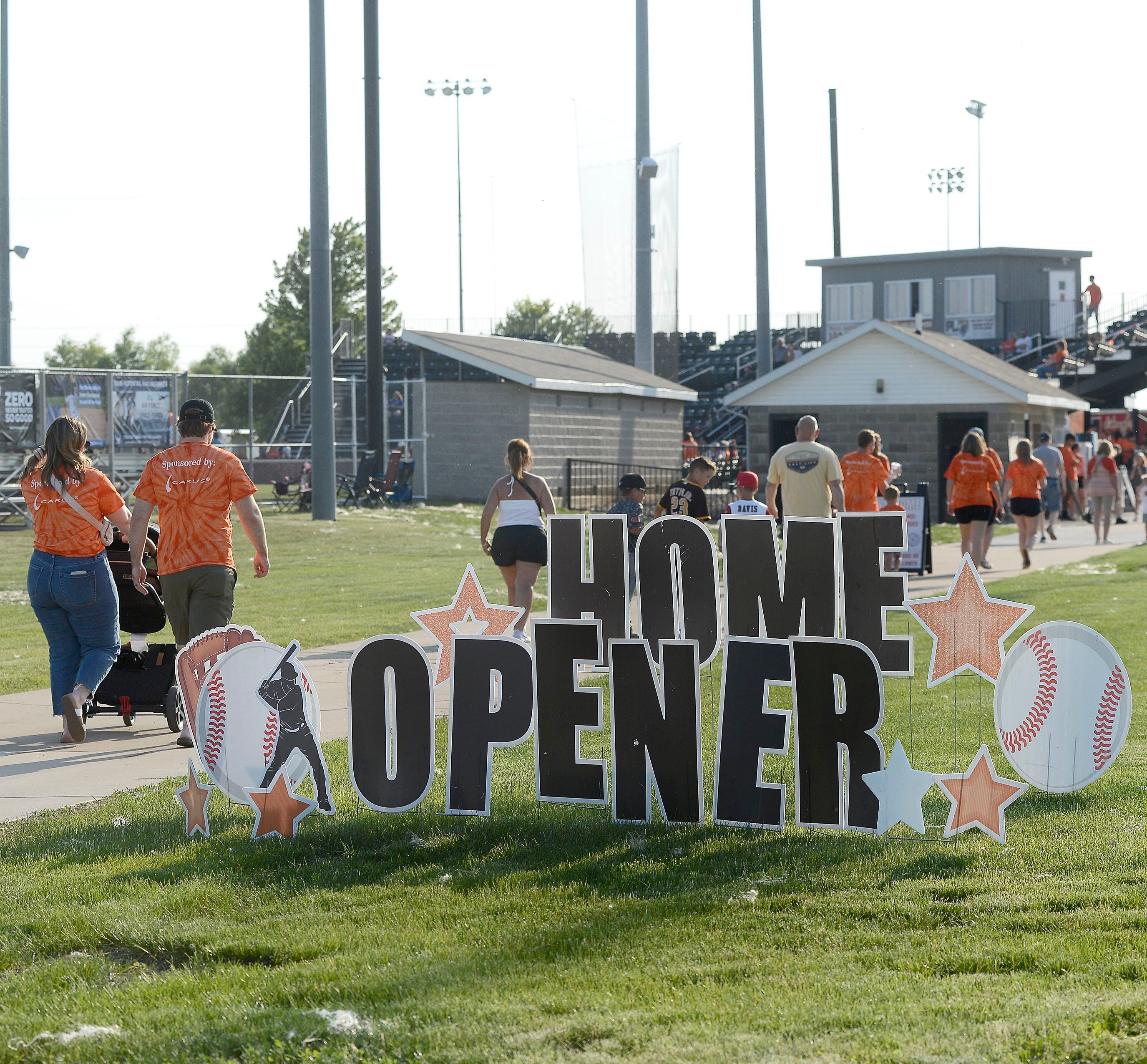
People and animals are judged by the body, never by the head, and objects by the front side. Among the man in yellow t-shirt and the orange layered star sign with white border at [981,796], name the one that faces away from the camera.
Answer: the man in yellow t-shirt

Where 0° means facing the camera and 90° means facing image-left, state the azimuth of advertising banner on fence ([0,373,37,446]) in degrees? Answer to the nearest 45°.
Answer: approximately 0°

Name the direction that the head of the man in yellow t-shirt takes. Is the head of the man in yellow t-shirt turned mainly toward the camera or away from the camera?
away from the camera

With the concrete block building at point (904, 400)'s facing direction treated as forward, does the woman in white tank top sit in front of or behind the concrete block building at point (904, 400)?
in front

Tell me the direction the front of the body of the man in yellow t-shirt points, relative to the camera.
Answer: away from the camera

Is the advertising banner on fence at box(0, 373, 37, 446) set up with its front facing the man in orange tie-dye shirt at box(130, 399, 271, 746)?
yes

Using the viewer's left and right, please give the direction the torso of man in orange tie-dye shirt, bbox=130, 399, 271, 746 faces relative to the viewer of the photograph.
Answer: facing away from the viewer

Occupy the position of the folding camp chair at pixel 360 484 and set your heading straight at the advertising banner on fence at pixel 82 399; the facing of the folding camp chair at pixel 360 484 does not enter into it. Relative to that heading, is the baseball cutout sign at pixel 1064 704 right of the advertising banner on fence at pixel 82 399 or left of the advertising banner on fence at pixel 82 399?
left

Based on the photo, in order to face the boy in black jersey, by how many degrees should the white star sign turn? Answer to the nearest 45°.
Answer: approximately 180°

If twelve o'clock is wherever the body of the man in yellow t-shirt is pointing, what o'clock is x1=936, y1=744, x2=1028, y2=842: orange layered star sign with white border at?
The orange layered star sign with white border is roughly at 6 o'clock from the man in yellow t-shirt.

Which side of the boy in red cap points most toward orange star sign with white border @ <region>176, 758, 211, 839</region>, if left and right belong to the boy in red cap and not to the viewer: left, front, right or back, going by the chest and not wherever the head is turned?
back

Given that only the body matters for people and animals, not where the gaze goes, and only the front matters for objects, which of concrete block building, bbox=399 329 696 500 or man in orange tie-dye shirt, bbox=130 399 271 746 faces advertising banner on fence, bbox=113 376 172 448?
the man in orange tie-dye shirt
